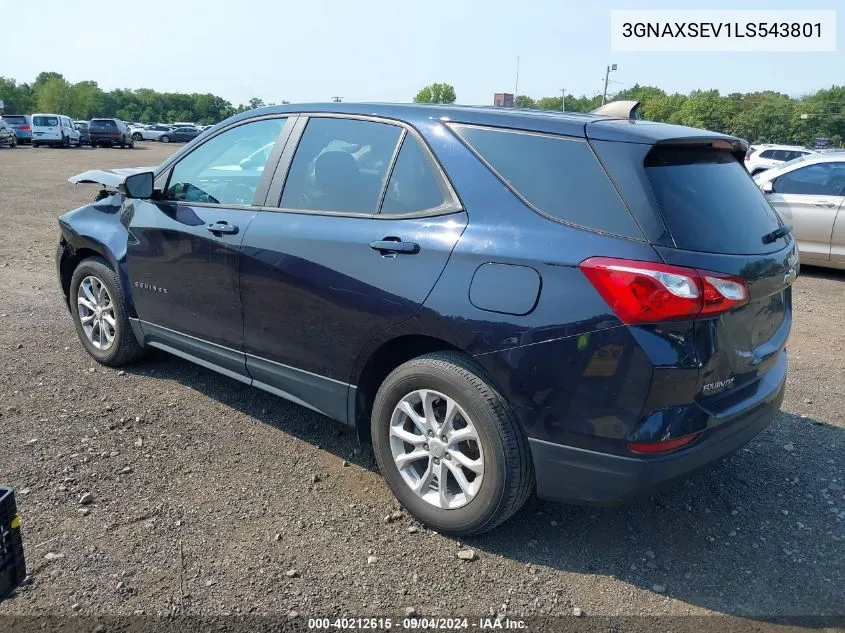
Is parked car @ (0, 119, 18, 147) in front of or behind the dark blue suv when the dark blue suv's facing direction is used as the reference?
in front

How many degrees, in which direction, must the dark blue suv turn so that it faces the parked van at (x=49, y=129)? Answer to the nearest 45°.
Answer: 0° — it already faces it

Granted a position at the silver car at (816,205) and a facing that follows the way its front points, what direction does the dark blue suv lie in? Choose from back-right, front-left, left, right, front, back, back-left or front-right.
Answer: left
